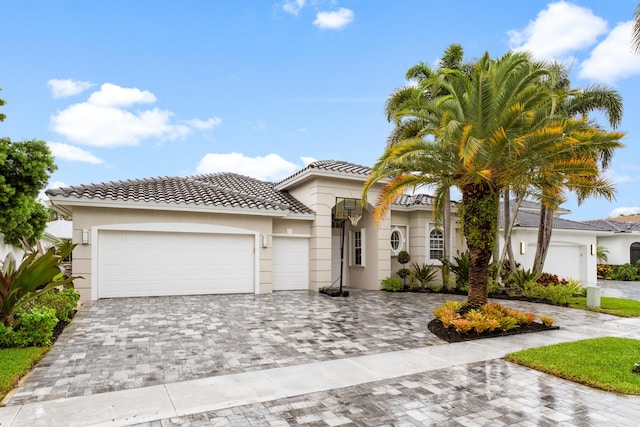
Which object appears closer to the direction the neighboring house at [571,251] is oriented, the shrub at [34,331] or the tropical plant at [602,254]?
the shrub

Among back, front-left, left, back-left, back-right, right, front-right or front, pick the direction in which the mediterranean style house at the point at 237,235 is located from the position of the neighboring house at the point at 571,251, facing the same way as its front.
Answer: front-right

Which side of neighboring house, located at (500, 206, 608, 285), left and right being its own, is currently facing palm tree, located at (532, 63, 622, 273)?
front

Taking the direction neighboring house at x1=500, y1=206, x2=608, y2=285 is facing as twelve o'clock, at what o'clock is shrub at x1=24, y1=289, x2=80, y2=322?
The shrub is roughly at 1 o'clock from the neighboring house.

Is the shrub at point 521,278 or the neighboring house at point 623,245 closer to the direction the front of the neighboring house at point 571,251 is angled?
the shrub

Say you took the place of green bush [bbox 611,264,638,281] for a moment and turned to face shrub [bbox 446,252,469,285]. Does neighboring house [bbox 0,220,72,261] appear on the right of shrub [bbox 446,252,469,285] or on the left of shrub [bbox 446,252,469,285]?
right

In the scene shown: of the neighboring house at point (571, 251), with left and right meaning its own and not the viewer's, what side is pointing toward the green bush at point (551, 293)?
front

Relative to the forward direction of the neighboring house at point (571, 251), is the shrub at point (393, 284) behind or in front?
in front
